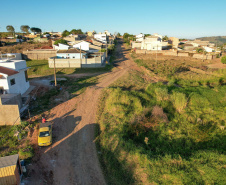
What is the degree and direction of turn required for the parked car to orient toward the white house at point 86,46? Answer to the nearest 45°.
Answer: approximately 180°

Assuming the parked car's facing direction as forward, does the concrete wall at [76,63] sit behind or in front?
behind

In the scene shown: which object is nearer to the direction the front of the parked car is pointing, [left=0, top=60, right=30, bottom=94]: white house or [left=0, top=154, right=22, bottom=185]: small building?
the small building

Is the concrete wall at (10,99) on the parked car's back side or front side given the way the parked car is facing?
on the back side

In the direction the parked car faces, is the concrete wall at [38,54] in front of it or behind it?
behind
